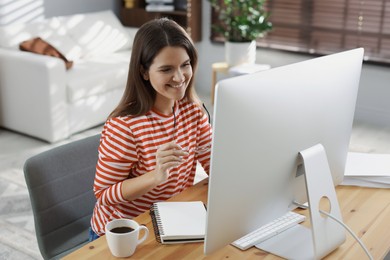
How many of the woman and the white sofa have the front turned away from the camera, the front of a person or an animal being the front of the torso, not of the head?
0

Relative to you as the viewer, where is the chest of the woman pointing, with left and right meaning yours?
facing the viewer and to the right of the viewer

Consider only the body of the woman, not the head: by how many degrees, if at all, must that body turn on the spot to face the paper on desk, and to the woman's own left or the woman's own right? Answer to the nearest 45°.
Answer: approximately 45° to the woman's own left

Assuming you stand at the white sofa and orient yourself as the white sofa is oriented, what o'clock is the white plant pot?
The white plant pot is roughly at 10 o'clock from the white sofa.

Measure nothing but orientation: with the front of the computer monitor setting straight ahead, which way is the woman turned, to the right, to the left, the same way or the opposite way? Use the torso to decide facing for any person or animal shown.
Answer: the opposite way

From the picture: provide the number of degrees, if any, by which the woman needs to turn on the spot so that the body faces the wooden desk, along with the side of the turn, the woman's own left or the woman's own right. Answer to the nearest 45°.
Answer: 0° — they already face it

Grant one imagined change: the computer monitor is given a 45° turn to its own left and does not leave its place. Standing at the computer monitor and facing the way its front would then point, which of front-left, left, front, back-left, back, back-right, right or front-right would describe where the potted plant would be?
right

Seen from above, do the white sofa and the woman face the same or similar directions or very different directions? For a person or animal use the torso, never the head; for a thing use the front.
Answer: same or similar directions

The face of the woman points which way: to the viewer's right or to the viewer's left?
to the viewer's right

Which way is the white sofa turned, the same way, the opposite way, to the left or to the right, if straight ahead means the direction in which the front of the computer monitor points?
the opposite way

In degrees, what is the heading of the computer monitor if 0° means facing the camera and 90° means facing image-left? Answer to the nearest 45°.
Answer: approximately 135°
